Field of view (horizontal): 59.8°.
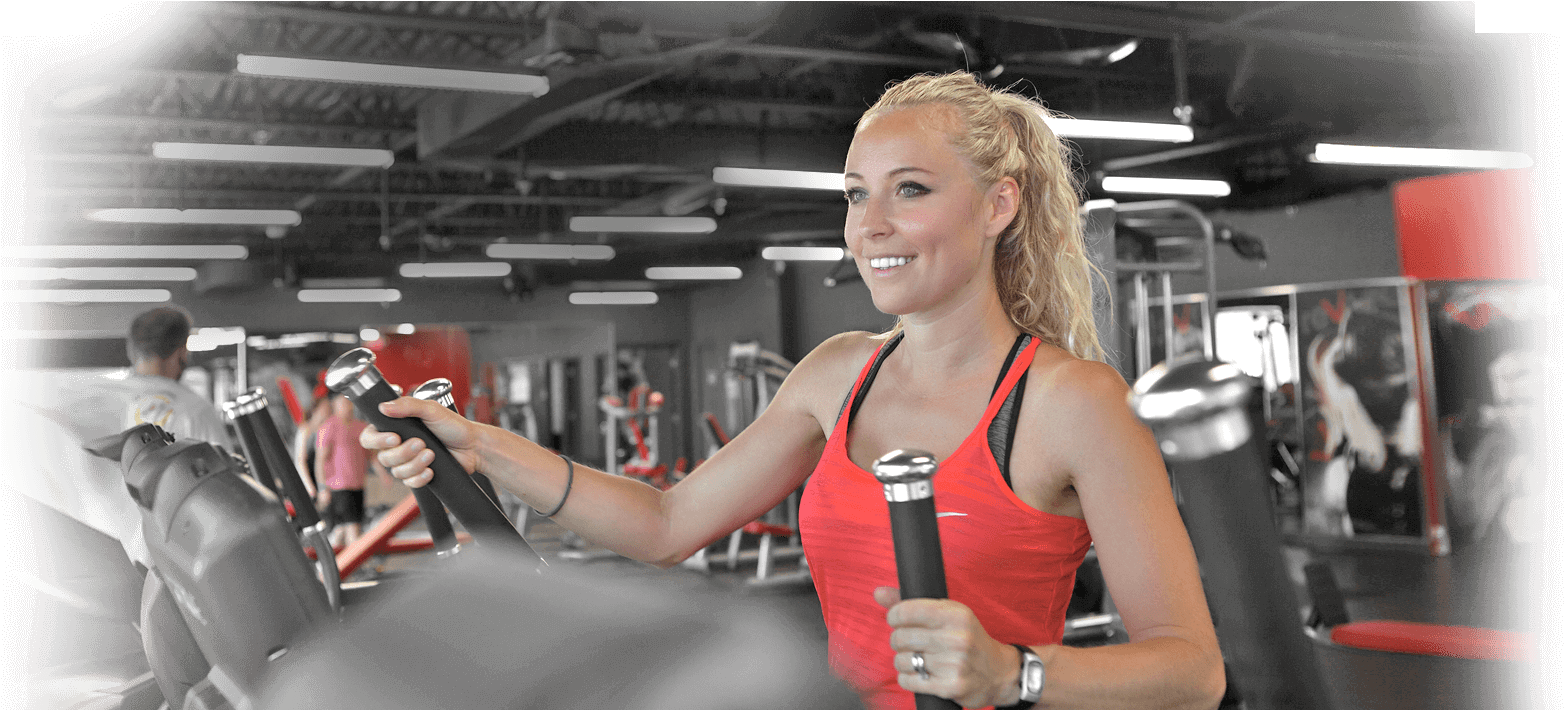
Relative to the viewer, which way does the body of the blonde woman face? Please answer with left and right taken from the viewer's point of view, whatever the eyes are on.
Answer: facing the viewer and to the left of the viewer

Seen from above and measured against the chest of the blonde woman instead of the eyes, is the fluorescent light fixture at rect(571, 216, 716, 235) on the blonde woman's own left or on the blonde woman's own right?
on the blonde woman's own right

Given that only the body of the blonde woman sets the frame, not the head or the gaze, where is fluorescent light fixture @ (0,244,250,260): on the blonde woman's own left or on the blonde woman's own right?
on the blonde woman's own right

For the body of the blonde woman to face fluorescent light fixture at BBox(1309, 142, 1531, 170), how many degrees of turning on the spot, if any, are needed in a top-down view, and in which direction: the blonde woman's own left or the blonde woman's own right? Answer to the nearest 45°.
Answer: approximately 180°

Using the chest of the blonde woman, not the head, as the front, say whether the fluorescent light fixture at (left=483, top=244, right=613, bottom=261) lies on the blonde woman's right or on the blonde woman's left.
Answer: on the blonde woman's right

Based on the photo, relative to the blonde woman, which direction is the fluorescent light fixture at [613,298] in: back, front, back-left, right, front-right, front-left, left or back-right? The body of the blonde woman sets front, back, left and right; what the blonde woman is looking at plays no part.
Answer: back-right

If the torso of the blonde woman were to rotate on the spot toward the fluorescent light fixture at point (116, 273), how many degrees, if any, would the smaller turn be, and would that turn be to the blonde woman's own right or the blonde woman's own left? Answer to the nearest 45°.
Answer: approximately 90° to the blonde woman's own right

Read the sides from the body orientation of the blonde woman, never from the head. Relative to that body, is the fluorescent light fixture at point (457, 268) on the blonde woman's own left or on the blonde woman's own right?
on the blonde woman's own right

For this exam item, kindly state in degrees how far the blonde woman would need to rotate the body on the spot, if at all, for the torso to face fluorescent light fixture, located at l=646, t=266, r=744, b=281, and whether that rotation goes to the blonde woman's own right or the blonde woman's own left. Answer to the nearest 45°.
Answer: approximately 135° to the blonde woman's own right

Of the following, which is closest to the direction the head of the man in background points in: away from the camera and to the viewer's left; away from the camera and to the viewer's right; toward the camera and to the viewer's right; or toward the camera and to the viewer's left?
away from the camera and to the viewer's right

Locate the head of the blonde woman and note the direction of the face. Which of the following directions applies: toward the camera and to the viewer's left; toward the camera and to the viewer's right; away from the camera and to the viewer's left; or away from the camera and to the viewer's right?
toward the camera and to the viewer's left

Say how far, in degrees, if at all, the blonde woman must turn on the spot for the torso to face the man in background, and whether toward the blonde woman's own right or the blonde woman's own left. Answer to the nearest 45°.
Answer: approximately 90° to the blonde woman's own right

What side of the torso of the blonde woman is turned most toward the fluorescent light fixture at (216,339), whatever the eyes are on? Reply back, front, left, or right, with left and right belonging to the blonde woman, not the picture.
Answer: right
